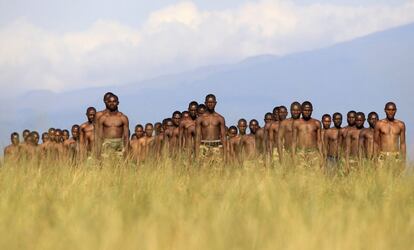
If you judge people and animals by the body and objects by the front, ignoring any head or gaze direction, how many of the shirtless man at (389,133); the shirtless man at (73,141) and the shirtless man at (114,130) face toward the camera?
3

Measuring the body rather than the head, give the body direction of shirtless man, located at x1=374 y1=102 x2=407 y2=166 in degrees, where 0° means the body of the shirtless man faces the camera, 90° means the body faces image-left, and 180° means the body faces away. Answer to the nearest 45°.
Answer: approximately 0°

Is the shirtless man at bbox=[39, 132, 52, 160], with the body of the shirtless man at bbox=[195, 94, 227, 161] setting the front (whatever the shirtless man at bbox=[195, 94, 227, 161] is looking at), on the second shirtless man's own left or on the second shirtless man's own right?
on the second shirtless man's own right

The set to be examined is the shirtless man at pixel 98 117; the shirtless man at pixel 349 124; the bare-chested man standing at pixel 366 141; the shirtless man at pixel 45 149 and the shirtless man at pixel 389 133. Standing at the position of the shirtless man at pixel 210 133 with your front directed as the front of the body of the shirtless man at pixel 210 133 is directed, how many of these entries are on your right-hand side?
2

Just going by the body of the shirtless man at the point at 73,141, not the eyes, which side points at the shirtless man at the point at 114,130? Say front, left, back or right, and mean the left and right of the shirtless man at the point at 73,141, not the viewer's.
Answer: front

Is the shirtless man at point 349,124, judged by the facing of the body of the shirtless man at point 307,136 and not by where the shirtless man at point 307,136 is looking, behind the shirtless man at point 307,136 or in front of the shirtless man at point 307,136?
behind
